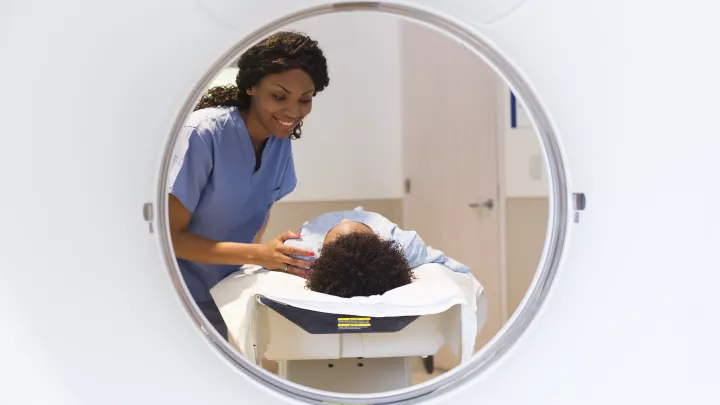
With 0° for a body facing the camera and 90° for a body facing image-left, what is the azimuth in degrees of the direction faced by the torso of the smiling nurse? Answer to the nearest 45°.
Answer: approximately 315°
